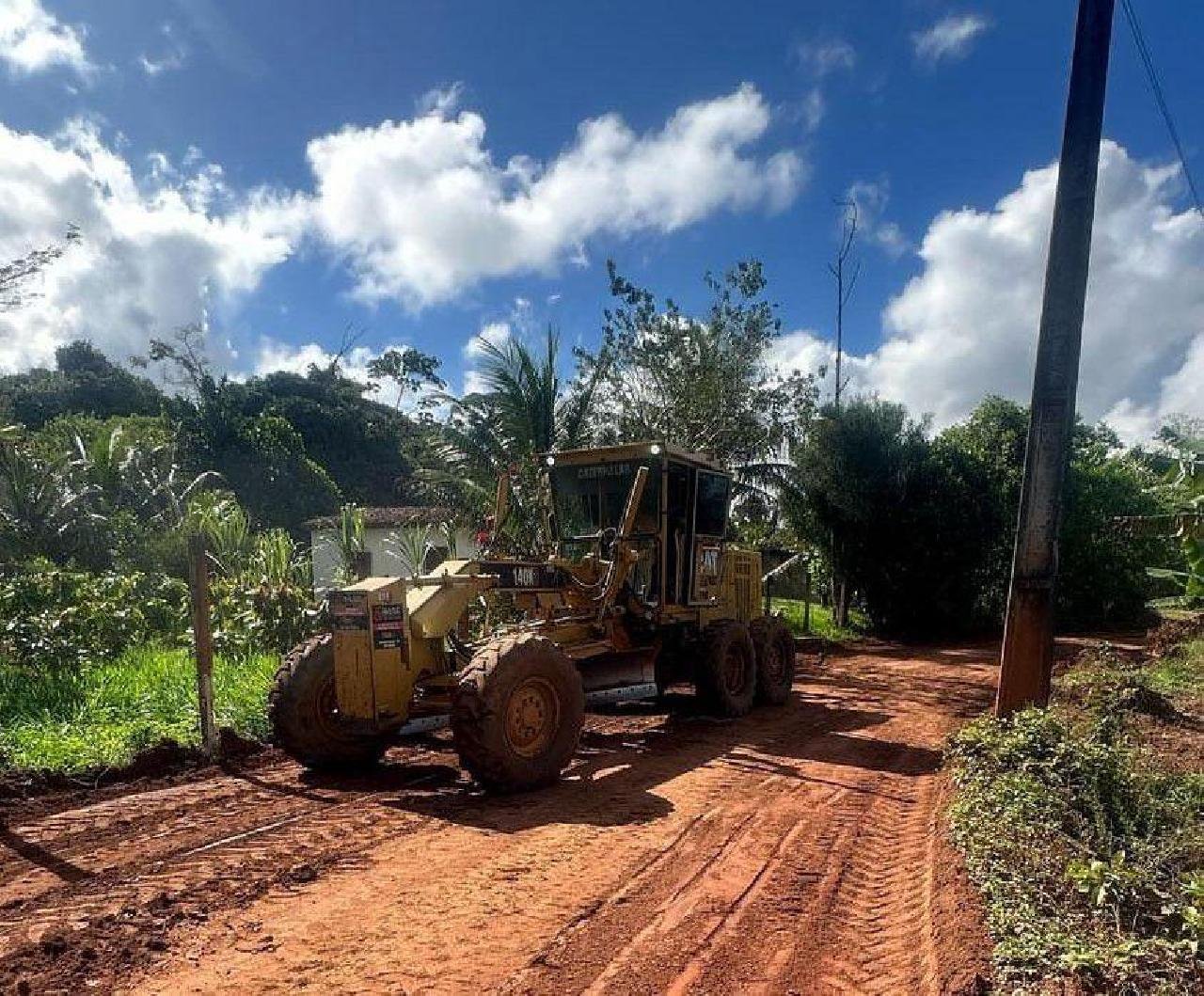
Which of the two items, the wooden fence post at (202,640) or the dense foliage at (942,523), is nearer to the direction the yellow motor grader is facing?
the wooden fence post

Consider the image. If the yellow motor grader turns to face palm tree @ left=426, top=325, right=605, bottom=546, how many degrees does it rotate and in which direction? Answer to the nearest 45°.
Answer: approximately 135° to its right

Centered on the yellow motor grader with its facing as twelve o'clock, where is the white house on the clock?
The white house is roughly at 4 o'clock from the yellow motor grader.

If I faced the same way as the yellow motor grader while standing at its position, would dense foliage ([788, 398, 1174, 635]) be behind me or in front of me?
behind

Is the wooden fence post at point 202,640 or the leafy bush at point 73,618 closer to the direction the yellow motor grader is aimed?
the wooden fence post

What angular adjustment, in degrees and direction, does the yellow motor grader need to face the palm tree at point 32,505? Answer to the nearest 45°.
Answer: approximately 90° to its right

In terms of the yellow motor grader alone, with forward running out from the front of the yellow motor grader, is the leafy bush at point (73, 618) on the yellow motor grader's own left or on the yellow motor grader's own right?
on the yellow motor grader's own right

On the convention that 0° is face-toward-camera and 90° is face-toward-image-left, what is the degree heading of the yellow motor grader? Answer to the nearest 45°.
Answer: approximately 45°
